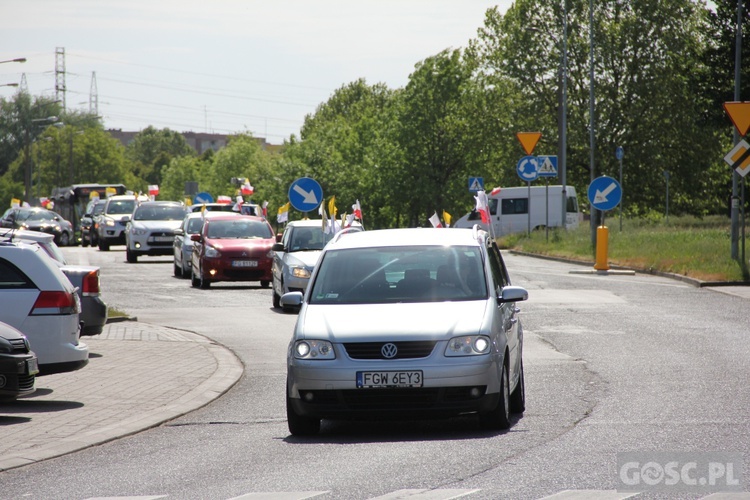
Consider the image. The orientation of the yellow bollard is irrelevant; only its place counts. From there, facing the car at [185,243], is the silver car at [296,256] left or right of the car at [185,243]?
left

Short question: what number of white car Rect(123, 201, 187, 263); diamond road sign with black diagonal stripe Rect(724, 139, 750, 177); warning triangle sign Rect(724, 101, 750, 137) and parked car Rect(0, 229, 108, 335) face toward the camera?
3

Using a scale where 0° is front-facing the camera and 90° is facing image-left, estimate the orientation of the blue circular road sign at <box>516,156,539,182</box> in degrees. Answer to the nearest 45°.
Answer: approximately 0°

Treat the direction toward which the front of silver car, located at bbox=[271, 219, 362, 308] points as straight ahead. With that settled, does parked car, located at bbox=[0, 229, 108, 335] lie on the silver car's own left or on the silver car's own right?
on the silver car's own right

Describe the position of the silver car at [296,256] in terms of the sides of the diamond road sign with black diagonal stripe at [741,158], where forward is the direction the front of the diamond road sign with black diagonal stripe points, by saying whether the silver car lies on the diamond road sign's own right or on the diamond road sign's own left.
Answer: on the diamond road sign's own right

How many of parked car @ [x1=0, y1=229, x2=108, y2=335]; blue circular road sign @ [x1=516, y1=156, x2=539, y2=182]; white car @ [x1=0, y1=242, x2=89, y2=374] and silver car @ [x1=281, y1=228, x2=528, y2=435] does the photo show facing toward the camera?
2

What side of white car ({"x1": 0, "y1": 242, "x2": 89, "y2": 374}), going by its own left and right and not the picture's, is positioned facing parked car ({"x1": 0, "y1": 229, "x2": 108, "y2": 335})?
right

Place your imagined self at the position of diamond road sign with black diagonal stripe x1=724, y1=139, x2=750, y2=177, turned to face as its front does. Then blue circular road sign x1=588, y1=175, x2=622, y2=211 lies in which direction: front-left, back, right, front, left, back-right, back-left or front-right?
back-right

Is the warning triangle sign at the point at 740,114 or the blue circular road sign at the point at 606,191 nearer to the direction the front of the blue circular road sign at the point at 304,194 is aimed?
the warning triangle sign

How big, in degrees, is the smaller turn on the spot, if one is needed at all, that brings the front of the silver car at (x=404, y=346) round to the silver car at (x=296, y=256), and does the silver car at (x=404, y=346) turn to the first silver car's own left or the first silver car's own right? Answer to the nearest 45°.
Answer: approximately 180°

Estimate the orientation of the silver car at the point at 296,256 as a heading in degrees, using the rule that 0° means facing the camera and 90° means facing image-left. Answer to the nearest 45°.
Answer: approximately 315°
